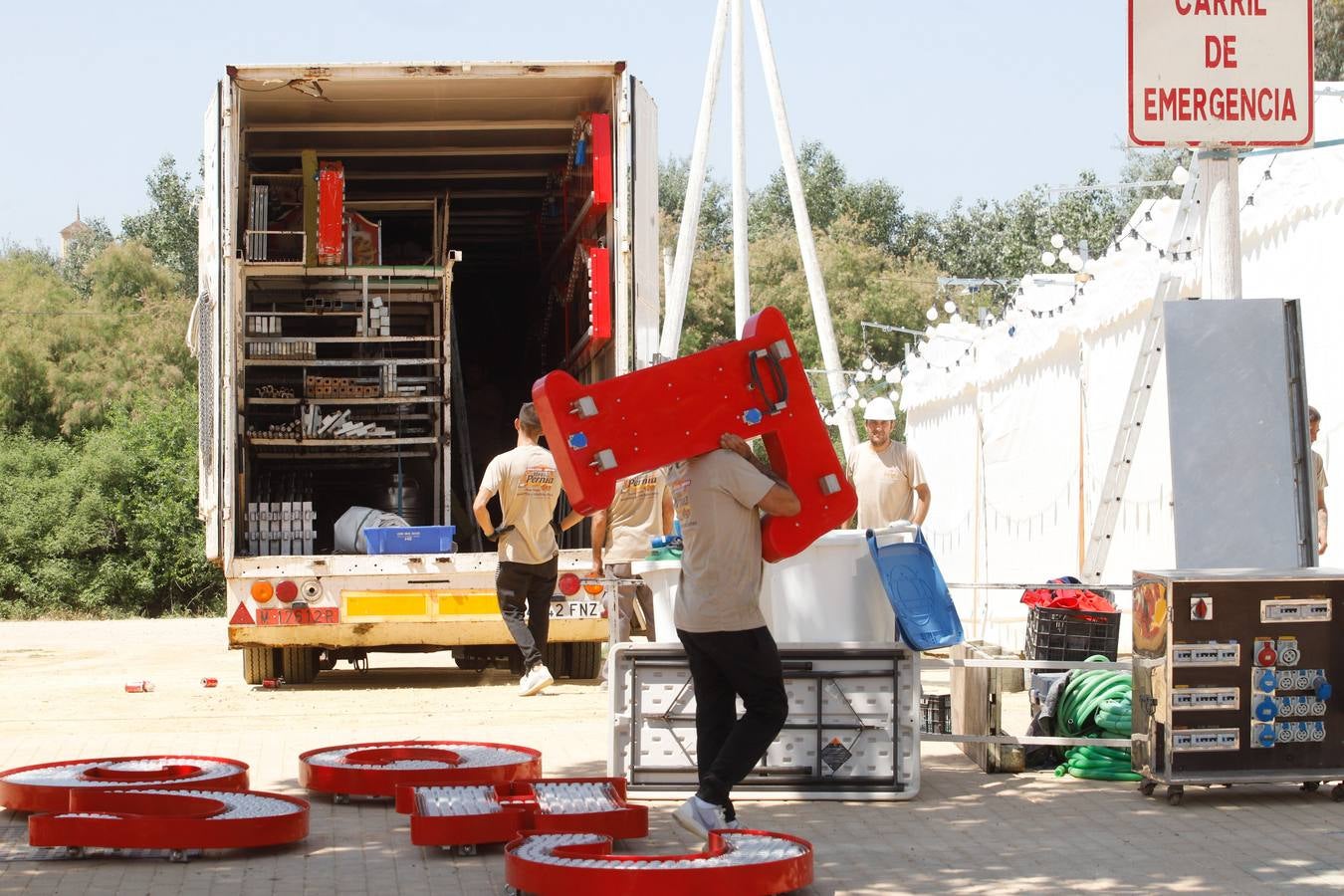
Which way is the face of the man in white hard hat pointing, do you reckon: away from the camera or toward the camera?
toward the camera

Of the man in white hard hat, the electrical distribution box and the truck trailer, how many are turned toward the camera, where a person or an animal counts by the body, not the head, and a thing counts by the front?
2

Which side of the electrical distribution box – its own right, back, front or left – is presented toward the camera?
front

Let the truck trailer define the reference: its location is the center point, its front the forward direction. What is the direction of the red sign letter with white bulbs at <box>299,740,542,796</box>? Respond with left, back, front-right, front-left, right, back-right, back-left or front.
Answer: back

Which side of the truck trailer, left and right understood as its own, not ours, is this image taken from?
back

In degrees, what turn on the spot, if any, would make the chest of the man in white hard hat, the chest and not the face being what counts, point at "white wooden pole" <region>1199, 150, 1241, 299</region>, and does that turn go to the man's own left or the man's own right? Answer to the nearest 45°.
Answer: approximately 45° to the man's own left

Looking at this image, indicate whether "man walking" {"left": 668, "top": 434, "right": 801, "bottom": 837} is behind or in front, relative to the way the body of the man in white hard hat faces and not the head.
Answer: in front

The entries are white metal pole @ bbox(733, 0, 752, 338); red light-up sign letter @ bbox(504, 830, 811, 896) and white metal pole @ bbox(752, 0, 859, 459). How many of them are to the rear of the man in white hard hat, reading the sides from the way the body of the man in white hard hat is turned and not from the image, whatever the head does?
2

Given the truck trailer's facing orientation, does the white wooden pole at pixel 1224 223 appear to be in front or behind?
behind

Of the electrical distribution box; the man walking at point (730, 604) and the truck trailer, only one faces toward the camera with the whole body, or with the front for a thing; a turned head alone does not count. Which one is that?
the electrical distribution box

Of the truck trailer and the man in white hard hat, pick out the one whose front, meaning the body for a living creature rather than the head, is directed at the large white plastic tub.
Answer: the man in white hard hat

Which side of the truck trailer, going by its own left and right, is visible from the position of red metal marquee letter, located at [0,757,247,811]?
back

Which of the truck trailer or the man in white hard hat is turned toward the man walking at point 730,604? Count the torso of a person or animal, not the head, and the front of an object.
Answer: the man in white hard hat

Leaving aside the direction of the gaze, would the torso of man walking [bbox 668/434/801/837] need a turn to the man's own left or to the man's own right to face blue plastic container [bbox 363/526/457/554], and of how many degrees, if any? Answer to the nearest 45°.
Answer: approximately 45° to the man's own left

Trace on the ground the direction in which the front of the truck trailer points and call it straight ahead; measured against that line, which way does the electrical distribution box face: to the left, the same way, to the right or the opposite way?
the opposite way

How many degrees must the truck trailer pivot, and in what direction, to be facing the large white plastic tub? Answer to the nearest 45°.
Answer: approximately 180°

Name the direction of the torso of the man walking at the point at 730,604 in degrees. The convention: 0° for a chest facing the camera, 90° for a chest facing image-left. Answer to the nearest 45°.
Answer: approximately 225°

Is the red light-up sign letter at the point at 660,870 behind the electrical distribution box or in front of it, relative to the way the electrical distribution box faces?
in front

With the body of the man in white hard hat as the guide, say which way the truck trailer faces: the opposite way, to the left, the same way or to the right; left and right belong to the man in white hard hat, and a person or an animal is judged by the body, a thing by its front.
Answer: the opposite way

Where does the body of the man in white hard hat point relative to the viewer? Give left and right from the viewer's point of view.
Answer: facing the viewer
